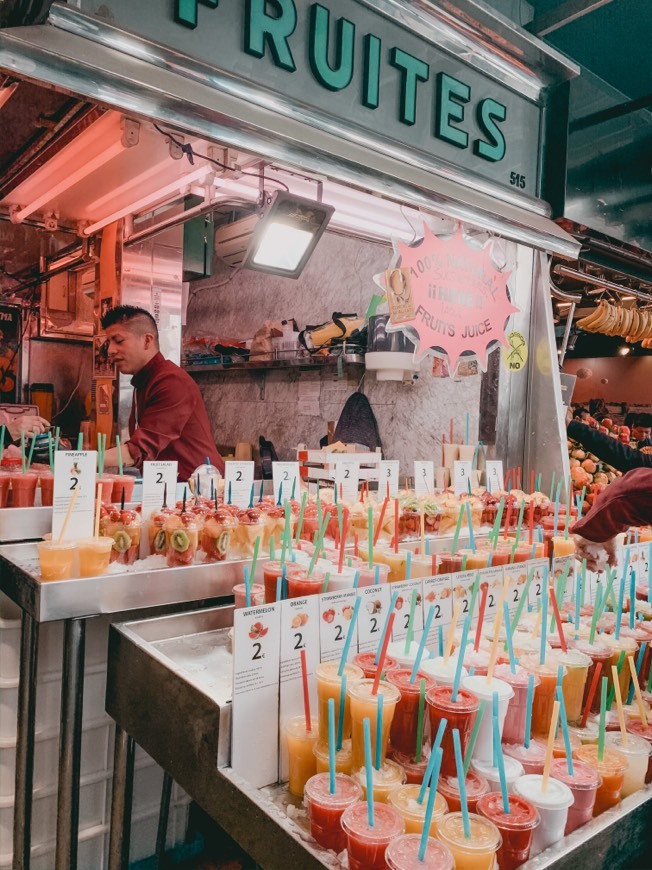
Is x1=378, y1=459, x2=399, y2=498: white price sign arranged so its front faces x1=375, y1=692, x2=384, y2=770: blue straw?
yes

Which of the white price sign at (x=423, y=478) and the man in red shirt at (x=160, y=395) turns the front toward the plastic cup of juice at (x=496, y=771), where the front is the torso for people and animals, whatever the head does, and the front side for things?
the white price sign

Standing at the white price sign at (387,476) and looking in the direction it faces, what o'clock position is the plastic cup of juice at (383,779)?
The plastic cup of juice is roughly at 12 o'clock from the white price sign.

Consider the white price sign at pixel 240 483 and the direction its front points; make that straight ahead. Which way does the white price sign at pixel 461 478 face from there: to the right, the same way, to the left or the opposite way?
the same way

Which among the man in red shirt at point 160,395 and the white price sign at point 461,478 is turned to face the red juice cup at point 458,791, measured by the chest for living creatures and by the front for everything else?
the white price sign

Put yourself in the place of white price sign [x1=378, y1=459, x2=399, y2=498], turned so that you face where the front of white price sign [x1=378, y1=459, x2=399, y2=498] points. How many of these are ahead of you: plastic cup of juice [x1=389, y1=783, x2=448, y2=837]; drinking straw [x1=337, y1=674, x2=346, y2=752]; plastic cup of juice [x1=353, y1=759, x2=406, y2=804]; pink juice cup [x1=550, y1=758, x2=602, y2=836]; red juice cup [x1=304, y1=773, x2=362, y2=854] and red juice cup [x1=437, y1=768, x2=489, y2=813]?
6

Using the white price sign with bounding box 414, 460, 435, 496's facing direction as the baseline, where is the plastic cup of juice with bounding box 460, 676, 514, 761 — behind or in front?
in front

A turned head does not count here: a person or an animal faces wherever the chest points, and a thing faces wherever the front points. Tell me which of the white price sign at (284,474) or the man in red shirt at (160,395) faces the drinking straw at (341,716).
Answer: the white price sign

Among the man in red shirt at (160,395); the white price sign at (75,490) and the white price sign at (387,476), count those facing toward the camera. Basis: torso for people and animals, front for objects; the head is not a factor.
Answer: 2

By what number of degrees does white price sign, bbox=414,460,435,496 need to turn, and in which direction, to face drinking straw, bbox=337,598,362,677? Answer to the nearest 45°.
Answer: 0° — it already faces it

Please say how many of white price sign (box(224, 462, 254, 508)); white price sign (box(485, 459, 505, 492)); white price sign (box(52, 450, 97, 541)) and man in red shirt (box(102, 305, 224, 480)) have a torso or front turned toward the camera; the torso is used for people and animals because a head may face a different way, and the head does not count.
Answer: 3

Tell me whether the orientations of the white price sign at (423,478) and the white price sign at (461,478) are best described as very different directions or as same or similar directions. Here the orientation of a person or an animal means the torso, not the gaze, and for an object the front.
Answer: same or similar directions

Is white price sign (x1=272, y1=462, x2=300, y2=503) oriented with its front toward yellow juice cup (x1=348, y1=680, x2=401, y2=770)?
yes

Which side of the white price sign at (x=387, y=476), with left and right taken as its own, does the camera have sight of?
front

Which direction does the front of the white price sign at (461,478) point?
toward the camera

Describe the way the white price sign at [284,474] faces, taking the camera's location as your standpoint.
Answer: facing the viewer

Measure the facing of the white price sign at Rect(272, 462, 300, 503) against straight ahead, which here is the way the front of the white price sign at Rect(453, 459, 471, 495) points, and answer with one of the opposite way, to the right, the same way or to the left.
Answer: the same way

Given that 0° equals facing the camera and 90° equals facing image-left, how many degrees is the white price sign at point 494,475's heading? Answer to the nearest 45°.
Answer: approximately 0°
